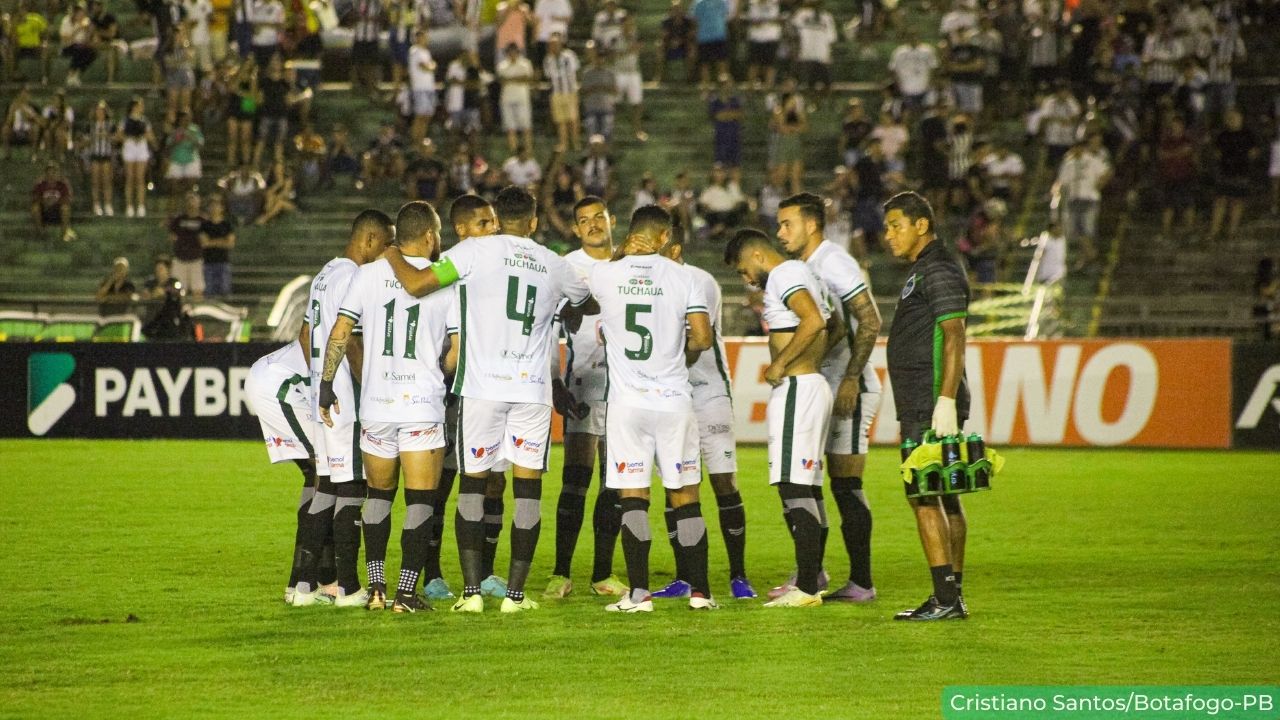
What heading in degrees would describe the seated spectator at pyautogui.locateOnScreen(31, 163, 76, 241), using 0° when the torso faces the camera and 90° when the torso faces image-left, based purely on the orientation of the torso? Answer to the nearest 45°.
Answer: approximately 0°

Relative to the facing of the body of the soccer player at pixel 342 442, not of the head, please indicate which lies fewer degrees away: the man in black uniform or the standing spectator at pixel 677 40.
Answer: the standing spectator

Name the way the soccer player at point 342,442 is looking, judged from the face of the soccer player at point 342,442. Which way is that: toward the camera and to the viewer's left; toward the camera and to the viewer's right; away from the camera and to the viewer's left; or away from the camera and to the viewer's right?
away from the camera and to the viewer's right

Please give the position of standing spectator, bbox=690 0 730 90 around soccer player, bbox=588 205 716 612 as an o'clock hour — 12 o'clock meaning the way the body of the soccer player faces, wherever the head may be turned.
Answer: The standing spectator is roughly at 12 o'clock from the soccer player.

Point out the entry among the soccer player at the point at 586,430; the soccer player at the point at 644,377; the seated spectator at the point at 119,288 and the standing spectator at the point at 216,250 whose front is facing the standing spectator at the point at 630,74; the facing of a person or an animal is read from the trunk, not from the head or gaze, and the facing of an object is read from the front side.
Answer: the soccer player at the point at 644,377

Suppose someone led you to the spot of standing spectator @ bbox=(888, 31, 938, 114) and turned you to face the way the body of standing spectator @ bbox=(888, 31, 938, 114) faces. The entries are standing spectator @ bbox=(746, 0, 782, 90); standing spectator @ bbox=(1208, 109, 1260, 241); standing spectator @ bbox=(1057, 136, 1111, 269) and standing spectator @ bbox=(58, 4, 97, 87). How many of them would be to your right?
2

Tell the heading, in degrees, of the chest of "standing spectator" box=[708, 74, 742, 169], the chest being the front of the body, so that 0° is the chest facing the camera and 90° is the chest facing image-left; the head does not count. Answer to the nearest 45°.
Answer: approximately 0°

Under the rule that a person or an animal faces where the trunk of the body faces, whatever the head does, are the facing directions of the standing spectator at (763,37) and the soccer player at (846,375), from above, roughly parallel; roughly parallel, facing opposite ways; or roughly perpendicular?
roughly perpendicular

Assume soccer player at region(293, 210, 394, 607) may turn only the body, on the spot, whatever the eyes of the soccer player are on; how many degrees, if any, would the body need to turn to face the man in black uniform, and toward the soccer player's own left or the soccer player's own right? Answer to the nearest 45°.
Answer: approximately 45° to the soccer player's own right

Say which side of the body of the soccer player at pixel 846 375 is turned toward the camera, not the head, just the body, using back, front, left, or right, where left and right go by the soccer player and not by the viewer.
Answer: left

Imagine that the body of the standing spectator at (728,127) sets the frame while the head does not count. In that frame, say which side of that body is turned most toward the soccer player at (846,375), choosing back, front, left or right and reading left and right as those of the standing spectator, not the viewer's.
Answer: front

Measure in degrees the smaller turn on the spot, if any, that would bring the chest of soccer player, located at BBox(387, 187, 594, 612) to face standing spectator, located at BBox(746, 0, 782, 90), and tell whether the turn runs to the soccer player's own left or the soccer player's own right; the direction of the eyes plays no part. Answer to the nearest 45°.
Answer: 0° — they already face them

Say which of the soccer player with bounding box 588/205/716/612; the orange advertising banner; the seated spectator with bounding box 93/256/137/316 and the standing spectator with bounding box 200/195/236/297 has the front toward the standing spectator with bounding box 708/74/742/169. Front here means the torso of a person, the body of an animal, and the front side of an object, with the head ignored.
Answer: the soccer player

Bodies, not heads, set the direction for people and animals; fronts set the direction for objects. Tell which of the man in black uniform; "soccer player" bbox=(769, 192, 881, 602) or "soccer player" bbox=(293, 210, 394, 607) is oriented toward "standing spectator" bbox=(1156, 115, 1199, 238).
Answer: "soccer player" bbox=(293, 210, 394, 607)

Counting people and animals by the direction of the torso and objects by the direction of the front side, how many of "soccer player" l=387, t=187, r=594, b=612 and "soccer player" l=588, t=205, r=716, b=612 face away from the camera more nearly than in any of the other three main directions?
2
